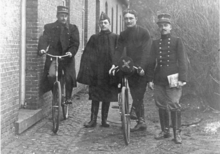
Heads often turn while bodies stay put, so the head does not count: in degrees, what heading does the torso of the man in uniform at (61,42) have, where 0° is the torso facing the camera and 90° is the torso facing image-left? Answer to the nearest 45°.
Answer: approximately 0°

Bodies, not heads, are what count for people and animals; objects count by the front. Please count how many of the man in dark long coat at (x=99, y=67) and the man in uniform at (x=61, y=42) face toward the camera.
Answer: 2

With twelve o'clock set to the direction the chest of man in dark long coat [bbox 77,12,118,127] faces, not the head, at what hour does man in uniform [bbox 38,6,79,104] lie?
The man in uniform is roughly at 4 o'clock from the man in dark long coat.

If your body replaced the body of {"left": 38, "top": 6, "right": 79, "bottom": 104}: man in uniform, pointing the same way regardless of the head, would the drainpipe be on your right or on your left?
on your right

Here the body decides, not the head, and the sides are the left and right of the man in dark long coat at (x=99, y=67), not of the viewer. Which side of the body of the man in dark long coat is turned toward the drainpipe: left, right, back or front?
right

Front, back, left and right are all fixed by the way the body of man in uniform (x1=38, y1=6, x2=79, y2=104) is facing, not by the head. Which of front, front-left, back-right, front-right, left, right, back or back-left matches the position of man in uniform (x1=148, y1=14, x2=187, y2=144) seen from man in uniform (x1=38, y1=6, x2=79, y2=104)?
front-left

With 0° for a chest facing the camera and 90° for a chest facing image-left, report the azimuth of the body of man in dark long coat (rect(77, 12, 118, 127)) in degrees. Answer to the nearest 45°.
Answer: approximately 0°

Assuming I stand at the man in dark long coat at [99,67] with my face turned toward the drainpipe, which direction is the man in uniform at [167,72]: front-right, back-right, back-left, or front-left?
back-left

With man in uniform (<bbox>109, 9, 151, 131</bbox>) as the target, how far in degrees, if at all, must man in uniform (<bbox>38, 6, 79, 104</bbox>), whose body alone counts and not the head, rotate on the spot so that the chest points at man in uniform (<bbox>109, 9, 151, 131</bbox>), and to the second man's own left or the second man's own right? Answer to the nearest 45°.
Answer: approximately 45° to the second man's own left

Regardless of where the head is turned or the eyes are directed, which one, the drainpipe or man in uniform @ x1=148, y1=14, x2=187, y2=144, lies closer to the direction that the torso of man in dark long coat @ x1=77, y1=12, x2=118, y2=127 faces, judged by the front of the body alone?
the man in uniform
